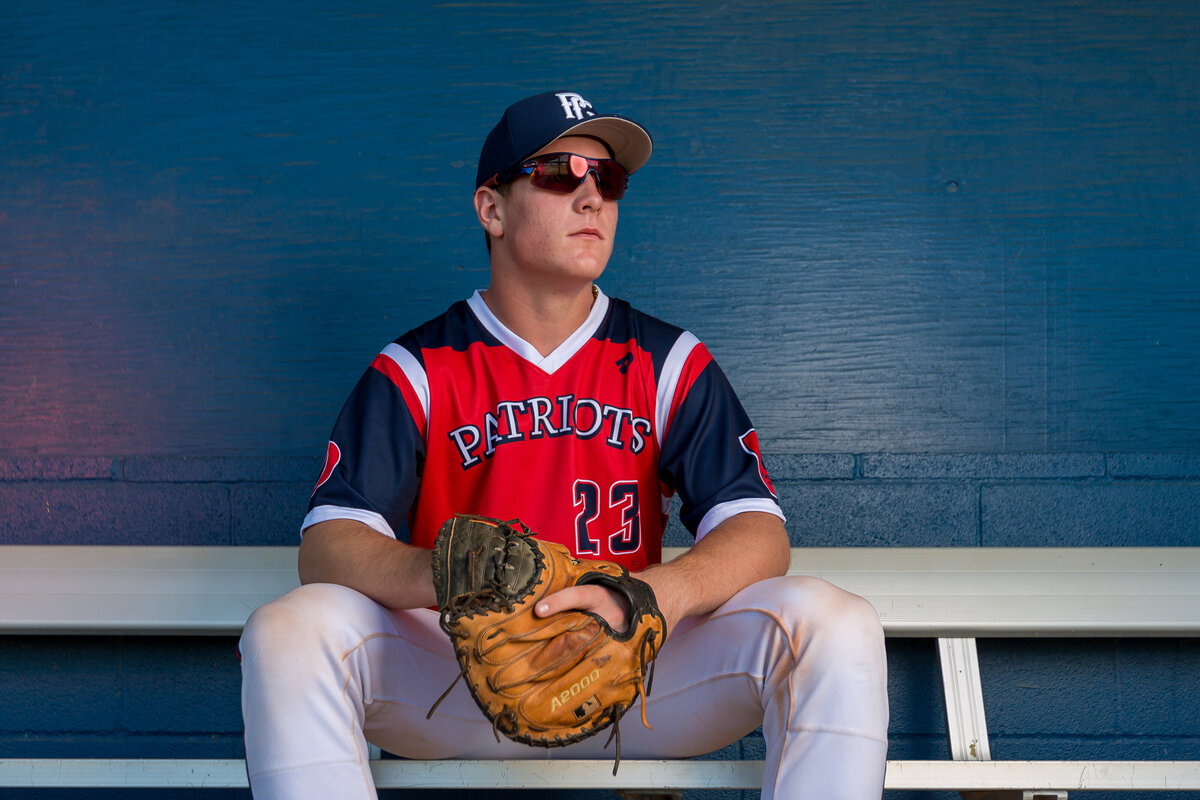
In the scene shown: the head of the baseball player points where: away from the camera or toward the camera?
toward the camera

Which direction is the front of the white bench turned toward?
toward the camera

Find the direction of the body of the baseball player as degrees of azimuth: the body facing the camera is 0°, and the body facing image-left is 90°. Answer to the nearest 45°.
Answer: approximately 0°
